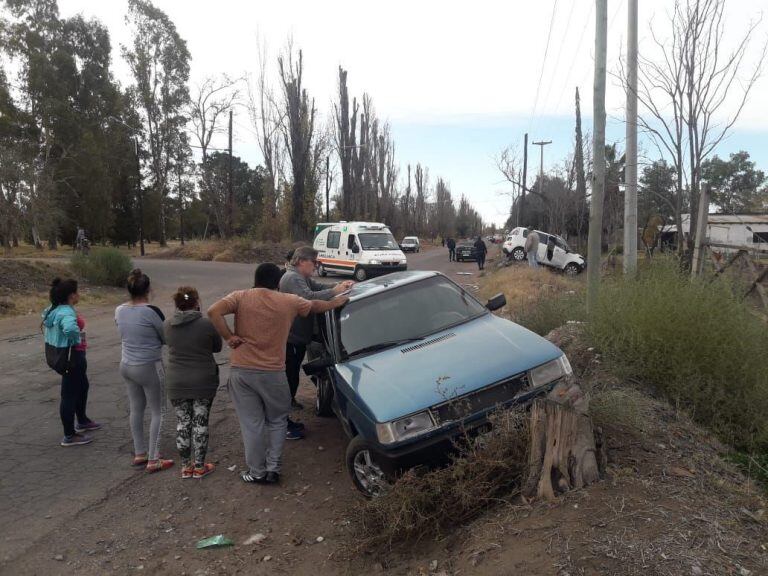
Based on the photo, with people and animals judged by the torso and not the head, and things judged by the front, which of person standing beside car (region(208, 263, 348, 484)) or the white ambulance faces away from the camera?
the person standing beside car

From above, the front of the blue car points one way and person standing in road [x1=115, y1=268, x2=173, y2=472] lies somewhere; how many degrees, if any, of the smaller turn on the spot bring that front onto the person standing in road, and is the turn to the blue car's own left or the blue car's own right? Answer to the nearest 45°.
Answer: approximately 135° to the blue car's own right

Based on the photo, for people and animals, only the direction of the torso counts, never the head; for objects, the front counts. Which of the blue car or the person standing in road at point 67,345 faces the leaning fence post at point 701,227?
the person standing in road

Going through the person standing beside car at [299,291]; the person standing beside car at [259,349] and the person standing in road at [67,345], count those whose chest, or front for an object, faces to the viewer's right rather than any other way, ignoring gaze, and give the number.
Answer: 2

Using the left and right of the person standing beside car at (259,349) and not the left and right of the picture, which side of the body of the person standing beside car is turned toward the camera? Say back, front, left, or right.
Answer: back

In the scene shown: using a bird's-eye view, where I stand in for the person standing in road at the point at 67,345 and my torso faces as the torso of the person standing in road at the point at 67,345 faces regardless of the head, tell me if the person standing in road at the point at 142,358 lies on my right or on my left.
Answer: on my right

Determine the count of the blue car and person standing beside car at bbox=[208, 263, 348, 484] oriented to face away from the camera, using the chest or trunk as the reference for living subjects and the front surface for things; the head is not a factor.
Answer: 1

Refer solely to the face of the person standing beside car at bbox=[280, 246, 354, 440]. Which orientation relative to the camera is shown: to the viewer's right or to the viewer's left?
to the viewer's right

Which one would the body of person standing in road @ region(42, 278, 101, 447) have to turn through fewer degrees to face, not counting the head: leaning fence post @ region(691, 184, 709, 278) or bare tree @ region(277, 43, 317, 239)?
the leaning fence post

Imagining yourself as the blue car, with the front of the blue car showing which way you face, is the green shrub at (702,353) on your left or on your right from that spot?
on your left

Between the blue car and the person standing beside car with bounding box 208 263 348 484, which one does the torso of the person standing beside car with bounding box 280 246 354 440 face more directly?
the blue car

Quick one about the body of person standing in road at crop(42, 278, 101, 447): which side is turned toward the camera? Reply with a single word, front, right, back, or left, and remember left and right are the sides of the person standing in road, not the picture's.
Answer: right

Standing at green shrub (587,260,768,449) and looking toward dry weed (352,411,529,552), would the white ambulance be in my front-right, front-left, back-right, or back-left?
back-right
